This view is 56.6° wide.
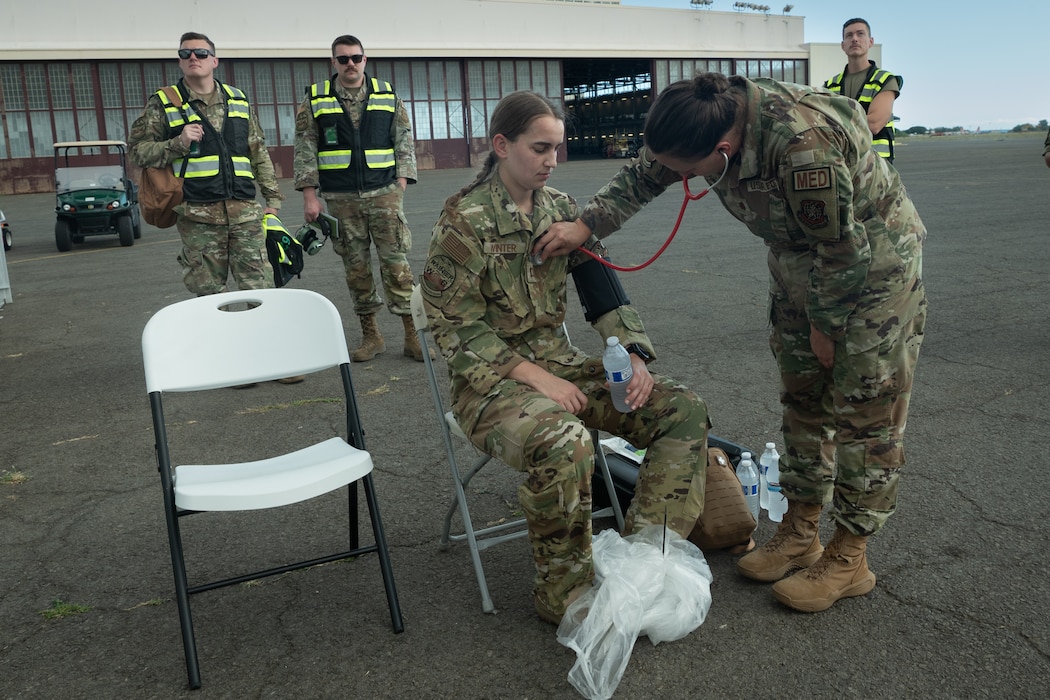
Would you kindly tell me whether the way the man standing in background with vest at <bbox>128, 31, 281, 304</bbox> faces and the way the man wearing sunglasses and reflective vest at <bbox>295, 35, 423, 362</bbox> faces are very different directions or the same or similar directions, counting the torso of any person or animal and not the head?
same or similar directions

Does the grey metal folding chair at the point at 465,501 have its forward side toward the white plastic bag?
yes

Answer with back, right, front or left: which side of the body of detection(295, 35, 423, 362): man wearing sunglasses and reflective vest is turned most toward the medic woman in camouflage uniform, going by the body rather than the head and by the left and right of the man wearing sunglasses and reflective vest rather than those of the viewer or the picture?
front

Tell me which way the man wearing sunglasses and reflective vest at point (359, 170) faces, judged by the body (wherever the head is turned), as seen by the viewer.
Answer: toward the camera

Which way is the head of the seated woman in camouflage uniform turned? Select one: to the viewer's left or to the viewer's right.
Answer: to the viewer's right

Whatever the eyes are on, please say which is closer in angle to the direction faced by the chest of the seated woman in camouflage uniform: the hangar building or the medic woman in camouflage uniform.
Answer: the medic woman in camouflage uniform

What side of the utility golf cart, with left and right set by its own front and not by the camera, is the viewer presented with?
front

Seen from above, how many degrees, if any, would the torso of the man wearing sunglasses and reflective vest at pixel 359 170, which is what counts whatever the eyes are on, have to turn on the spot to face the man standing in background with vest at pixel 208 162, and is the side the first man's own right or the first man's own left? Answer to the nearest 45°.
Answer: approximately 90° to the first man's own right

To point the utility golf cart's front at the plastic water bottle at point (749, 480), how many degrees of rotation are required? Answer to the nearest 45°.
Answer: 0° — it already faces it

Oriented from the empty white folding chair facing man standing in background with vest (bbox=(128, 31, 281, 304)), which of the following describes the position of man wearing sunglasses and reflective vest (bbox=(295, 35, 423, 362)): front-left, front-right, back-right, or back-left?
front-right

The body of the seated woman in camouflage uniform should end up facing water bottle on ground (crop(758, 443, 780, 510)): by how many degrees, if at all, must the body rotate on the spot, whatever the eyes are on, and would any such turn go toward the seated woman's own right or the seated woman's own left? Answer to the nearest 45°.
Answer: approximately 90° to the seated woman's own left

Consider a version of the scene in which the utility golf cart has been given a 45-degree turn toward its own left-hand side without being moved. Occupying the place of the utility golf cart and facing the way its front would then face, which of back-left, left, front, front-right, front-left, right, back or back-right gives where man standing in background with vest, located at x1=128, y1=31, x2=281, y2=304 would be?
front-right

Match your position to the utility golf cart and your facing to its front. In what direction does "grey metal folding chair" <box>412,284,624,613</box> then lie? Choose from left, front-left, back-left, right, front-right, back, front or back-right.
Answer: front

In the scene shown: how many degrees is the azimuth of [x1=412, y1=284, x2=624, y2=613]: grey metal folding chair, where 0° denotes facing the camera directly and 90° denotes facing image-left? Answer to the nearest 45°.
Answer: approximately 315°
